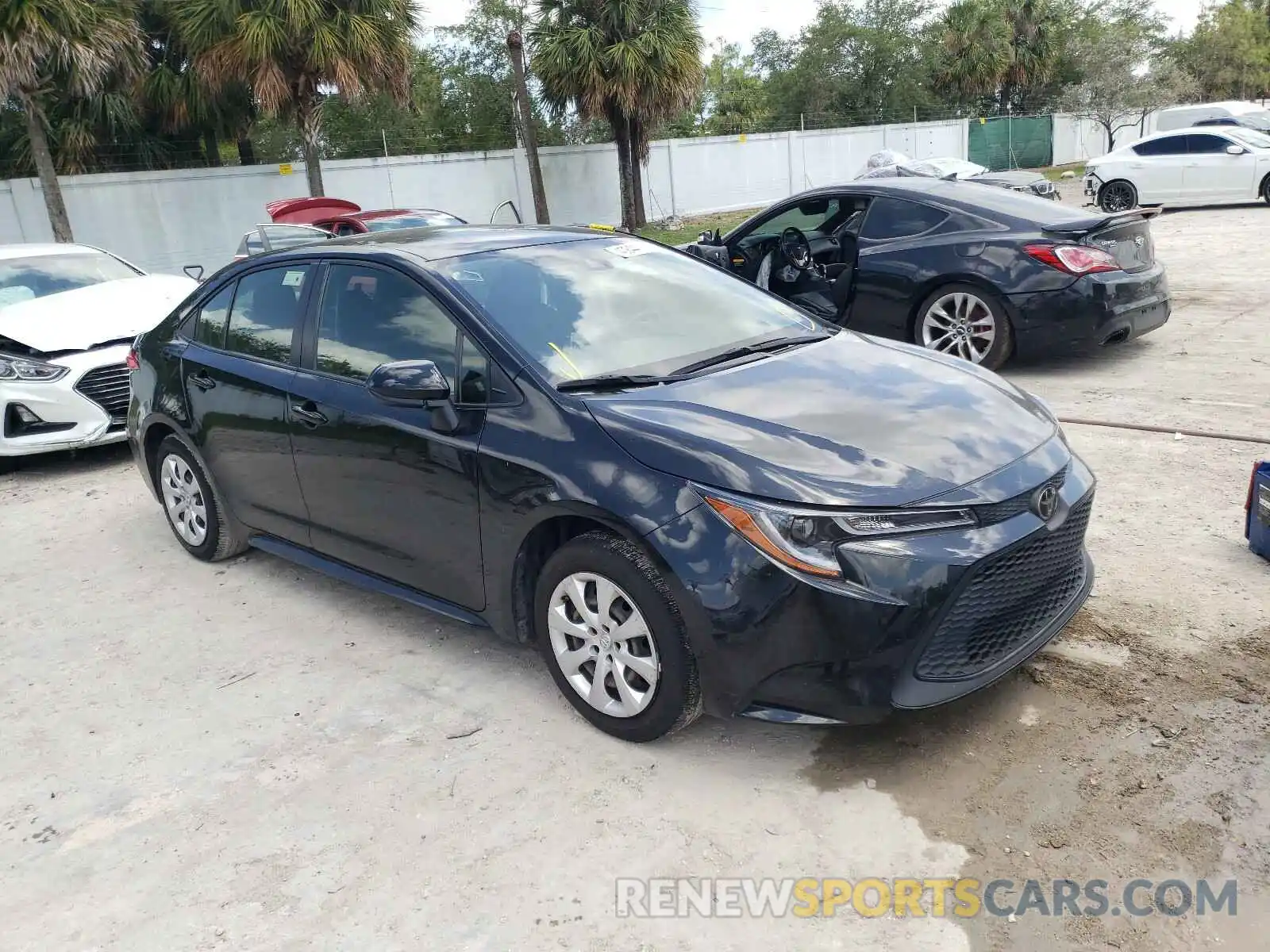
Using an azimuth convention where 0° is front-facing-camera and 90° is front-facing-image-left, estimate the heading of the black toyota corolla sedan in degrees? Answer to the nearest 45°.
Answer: approximately 315°

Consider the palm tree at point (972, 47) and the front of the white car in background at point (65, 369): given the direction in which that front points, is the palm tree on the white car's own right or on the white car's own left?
on the white car's own left

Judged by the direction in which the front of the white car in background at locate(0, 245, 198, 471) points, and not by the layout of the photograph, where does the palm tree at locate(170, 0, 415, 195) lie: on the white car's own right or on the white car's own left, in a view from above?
on the white car's own left

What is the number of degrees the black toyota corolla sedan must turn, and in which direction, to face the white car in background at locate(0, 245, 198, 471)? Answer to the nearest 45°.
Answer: approximately 180°

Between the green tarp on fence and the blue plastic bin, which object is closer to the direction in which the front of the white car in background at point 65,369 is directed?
the blue plastic bin

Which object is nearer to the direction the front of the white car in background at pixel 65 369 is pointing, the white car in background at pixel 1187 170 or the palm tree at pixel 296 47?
the white car in background

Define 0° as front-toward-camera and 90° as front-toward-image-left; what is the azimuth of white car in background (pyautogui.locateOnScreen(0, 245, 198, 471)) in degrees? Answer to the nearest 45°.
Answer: approximately 315°

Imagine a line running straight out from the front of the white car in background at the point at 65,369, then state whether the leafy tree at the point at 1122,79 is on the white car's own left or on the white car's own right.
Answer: on the white car's own left
